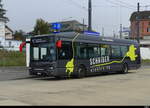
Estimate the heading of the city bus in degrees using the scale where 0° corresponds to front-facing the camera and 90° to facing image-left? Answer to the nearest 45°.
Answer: approximately 45°
